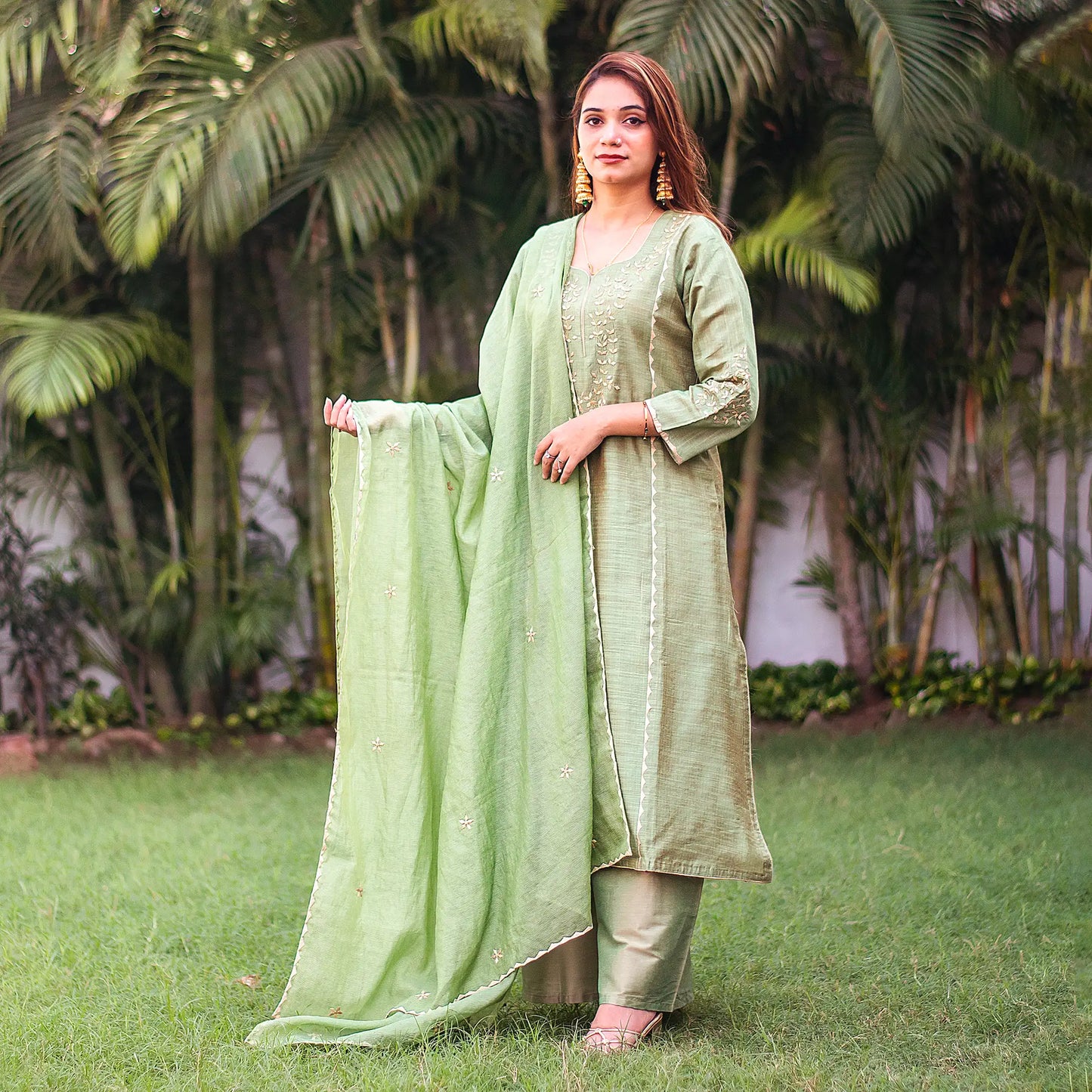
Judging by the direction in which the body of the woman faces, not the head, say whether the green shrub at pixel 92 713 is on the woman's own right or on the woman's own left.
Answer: on the woman's own right

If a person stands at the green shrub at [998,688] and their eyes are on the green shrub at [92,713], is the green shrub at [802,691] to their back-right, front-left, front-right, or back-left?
front-right

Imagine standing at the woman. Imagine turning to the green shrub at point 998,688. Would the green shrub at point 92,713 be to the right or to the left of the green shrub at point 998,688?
left

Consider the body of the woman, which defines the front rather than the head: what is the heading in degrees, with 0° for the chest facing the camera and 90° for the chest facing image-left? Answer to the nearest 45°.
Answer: approximately 45°

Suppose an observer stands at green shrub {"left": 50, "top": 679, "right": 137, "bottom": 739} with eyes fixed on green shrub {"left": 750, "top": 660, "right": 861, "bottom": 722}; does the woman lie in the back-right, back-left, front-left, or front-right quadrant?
front-right

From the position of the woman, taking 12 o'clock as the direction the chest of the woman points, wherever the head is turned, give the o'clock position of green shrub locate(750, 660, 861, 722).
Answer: The green shrub is roughly at 5 o'clock from the woman.
